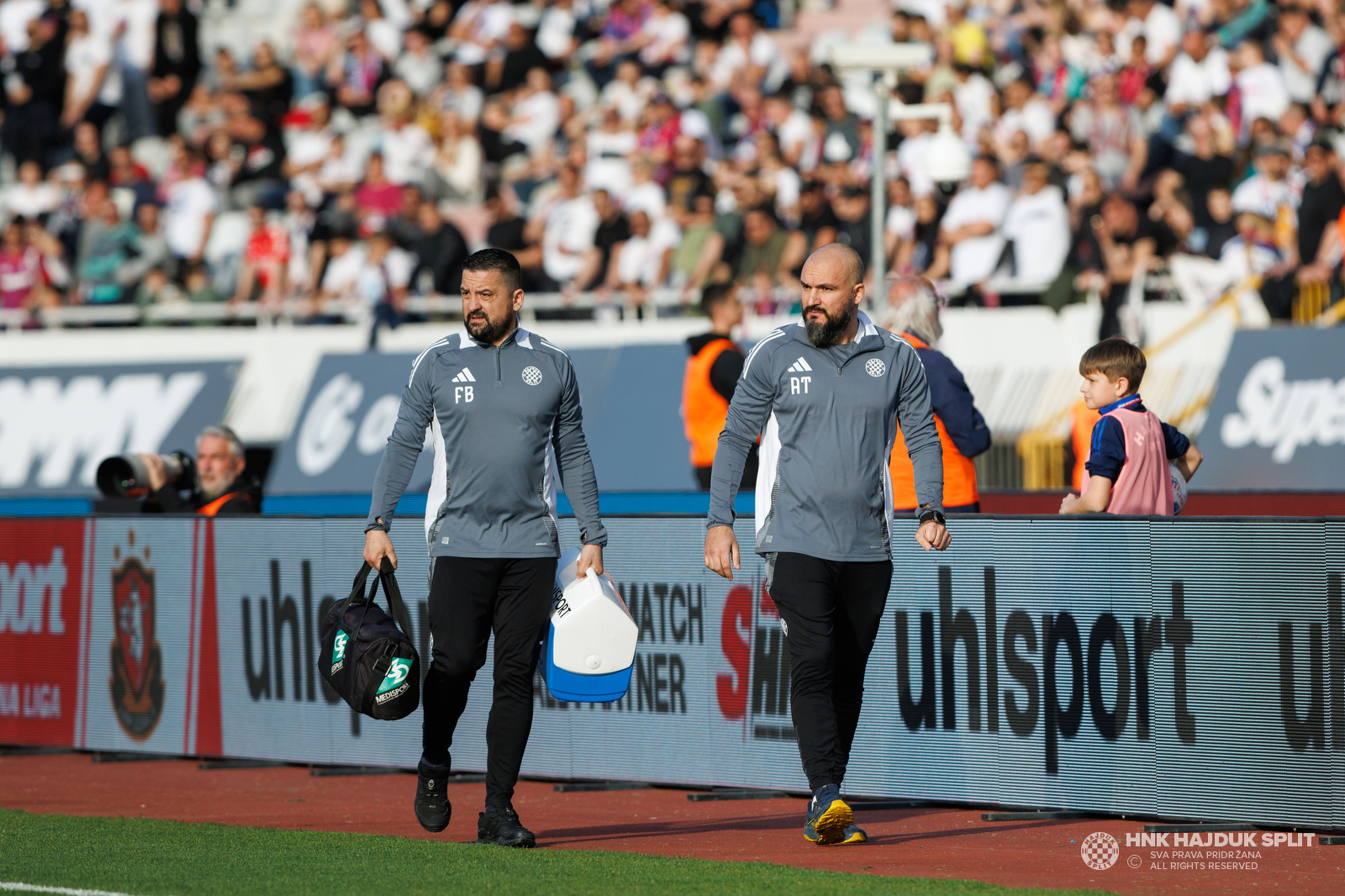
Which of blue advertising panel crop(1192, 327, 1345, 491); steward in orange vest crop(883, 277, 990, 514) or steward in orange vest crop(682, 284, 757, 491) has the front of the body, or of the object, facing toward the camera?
the blue advertising panel

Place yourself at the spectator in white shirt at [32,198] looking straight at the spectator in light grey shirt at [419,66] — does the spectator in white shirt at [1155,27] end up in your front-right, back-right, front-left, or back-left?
front-right

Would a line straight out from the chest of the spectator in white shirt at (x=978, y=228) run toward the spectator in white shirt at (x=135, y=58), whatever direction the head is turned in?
no

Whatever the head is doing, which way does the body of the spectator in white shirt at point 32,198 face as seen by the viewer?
toward the camera

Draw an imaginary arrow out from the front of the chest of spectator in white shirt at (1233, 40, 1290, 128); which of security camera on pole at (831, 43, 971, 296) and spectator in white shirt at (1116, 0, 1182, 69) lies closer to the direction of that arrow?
the security camera on pole

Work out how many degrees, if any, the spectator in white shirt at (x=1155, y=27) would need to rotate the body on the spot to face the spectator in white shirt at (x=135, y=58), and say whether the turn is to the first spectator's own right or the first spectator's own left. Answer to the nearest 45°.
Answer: approximately 45° to the first spectator's own right

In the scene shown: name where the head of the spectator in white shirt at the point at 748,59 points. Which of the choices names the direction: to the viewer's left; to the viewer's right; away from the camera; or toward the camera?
toward the camera

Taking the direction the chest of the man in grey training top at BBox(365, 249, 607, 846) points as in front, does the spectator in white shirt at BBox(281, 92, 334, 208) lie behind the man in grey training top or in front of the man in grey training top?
behind

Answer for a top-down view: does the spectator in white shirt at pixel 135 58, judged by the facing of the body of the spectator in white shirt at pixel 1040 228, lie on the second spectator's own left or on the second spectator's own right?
on the second spectator's own right

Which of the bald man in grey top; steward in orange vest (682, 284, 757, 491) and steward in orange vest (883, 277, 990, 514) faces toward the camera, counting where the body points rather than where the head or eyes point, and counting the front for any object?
the bald man in grey top

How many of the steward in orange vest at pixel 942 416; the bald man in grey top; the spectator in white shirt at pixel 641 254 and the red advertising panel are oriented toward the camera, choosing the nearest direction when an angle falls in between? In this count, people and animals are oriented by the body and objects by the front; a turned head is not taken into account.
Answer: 3

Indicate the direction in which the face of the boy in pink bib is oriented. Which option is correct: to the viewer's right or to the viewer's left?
to the viewer's left

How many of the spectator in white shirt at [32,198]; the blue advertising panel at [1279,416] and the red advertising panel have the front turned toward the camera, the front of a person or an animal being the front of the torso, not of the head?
3

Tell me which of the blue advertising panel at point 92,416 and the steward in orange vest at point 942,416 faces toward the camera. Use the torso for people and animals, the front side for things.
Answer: the blue advertising panel

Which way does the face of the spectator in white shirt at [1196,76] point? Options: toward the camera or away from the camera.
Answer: toward the camera

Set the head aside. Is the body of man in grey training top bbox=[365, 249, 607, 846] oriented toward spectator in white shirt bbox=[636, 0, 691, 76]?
no

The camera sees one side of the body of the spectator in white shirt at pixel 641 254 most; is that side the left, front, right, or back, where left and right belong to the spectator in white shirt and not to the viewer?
front
